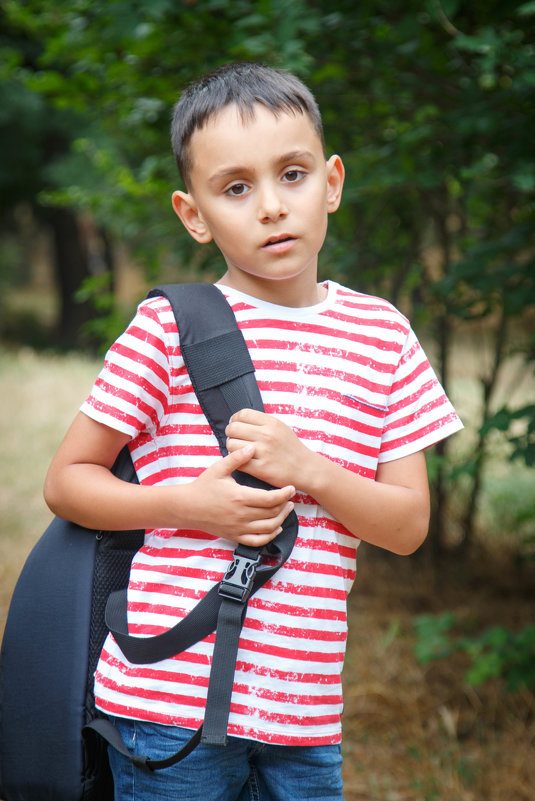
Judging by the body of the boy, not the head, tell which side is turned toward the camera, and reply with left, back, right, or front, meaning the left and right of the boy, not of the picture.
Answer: front

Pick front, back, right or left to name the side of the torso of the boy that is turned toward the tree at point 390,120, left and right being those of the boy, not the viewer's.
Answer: back
